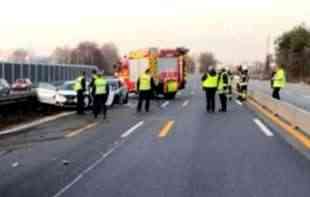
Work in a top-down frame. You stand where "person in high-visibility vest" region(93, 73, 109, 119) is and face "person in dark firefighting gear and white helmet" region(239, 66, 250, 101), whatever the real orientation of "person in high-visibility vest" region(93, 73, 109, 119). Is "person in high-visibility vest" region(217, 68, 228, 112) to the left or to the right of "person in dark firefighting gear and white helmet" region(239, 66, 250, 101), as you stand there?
right

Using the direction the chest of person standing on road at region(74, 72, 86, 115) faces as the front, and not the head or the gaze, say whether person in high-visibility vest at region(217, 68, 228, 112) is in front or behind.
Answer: in front

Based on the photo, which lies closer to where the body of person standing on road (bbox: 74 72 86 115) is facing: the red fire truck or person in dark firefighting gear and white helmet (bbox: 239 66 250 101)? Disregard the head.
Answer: the person in dark firefighting gear and white helmet

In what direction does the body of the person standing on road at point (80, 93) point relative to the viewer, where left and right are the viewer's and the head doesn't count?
facing to the right of the viewer
